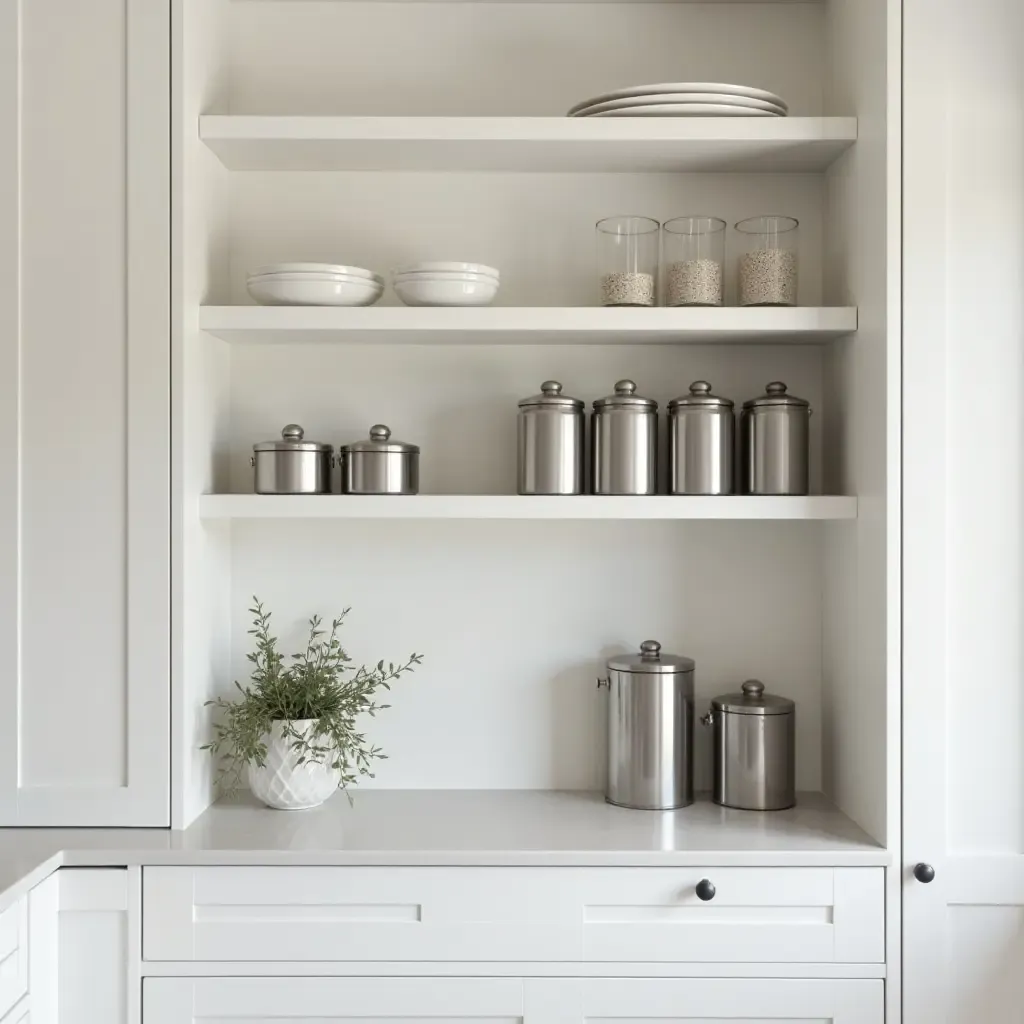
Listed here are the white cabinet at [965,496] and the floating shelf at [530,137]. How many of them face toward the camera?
2

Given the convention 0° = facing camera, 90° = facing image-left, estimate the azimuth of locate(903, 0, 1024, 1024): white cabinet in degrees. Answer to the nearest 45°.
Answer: approximately 0°

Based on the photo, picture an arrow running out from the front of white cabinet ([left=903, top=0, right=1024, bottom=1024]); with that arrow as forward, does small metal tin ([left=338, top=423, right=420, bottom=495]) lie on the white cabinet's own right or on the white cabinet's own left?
on the white cabinet's own right

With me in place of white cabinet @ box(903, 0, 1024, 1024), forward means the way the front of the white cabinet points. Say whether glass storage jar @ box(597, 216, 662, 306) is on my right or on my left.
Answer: on my right
